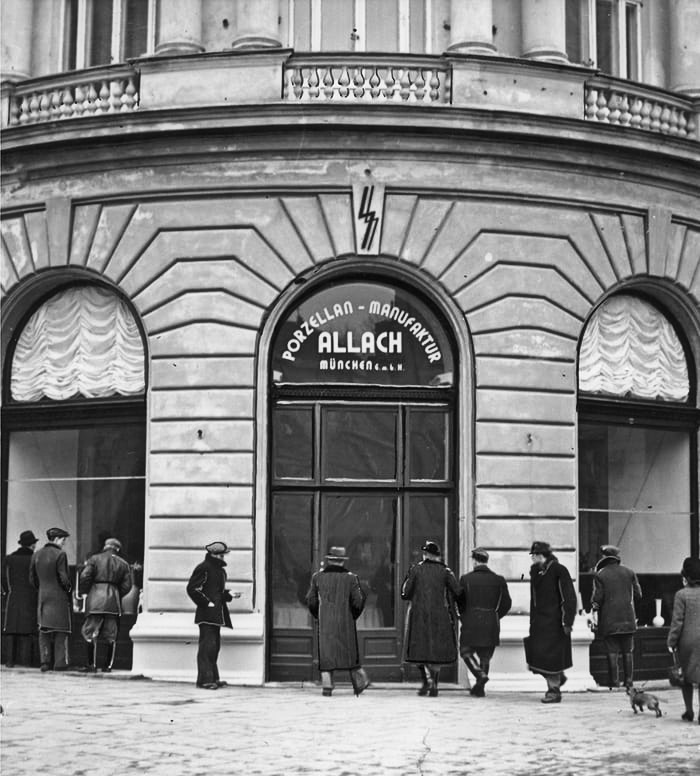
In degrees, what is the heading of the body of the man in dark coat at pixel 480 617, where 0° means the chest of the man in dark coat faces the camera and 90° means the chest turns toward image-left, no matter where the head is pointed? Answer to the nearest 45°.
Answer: approximately 180°

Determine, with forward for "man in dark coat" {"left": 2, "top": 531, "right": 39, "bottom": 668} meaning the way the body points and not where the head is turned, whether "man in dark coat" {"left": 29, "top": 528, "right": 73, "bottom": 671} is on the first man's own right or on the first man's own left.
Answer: on the first man's own right

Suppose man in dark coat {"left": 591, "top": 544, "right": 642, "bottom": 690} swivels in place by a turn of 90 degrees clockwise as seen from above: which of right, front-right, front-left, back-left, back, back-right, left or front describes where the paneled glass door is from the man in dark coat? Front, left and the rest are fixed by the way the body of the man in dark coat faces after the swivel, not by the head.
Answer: back

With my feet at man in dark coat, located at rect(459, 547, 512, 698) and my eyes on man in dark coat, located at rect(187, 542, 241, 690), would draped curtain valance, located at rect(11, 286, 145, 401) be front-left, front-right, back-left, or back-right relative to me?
front-right

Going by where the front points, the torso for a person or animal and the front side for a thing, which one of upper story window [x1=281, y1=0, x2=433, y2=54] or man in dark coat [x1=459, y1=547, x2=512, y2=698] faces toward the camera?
the upper story window

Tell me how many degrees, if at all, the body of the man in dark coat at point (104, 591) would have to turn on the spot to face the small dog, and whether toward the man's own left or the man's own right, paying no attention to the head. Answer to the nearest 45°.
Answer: approximately 135° to the man's own right

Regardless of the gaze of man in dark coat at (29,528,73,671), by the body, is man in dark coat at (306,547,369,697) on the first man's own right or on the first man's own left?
on the first man's own right

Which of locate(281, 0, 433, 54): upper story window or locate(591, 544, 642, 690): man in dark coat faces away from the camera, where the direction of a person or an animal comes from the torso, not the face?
the man in dark coat

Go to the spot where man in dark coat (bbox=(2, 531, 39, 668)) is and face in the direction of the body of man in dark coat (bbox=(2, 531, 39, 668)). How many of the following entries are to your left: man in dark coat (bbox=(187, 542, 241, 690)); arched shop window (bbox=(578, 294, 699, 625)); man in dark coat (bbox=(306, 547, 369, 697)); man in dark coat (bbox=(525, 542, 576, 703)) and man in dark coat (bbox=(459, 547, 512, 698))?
0

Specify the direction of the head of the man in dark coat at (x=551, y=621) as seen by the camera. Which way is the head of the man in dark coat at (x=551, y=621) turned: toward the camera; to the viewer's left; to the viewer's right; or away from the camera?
to the viewer's left

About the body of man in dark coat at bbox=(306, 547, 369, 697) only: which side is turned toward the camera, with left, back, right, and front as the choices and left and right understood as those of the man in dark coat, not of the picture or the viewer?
back

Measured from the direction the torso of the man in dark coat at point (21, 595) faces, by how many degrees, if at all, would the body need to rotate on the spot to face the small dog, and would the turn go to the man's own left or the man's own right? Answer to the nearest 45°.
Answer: approximately 90° to the man's own right

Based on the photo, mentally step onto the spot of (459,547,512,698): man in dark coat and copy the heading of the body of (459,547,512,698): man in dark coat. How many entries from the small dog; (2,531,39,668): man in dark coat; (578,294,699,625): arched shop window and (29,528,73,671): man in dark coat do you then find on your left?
2

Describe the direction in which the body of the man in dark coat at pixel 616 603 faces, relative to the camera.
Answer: away from the camera
